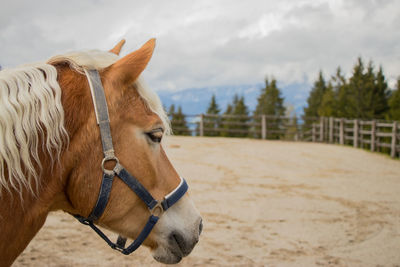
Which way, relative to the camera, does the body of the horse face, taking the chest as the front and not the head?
to the viewer's right

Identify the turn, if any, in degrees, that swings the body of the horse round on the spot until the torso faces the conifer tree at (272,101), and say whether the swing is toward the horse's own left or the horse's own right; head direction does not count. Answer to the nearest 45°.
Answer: approximately 45° to the horse's own left

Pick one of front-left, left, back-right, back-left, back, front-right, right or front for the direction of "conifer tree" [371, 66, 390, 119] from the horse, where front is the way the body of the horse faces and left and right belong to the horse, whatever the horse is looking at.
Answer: front-left

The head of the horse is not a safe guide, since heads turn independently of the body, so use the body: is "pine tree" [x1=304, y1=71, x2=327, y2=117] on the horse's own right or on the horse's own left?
on the horse's own left
